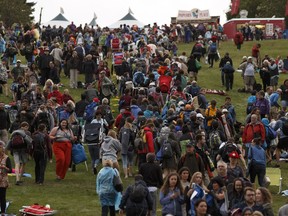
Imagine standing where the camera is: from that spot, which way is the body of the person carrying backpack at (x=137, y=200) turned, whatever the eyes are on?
away from the camera

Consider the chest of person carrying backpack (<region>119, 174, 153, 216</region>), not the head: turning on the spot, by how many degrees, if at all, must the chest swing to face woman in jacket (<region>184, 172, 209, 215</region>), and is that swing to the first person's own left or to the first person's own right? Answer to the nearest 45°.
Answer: approximately 90° to the first person's own right

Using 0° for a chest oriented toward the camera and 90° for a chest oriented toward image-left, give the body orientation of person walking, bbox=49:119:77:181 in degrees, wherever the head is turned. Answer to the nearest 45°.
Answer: approximately 0°

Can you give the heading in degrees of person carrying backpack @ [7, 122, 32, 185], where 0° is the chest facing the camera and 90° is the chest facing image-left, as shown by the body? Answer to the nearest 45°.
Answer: approximately 225°

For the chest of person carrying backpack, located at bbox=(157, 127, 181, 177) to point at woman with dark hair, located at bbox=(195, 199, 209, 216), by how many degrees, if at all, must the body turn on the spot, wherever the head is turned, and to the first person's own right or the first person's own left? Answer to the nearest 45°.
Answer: approximately 180°
